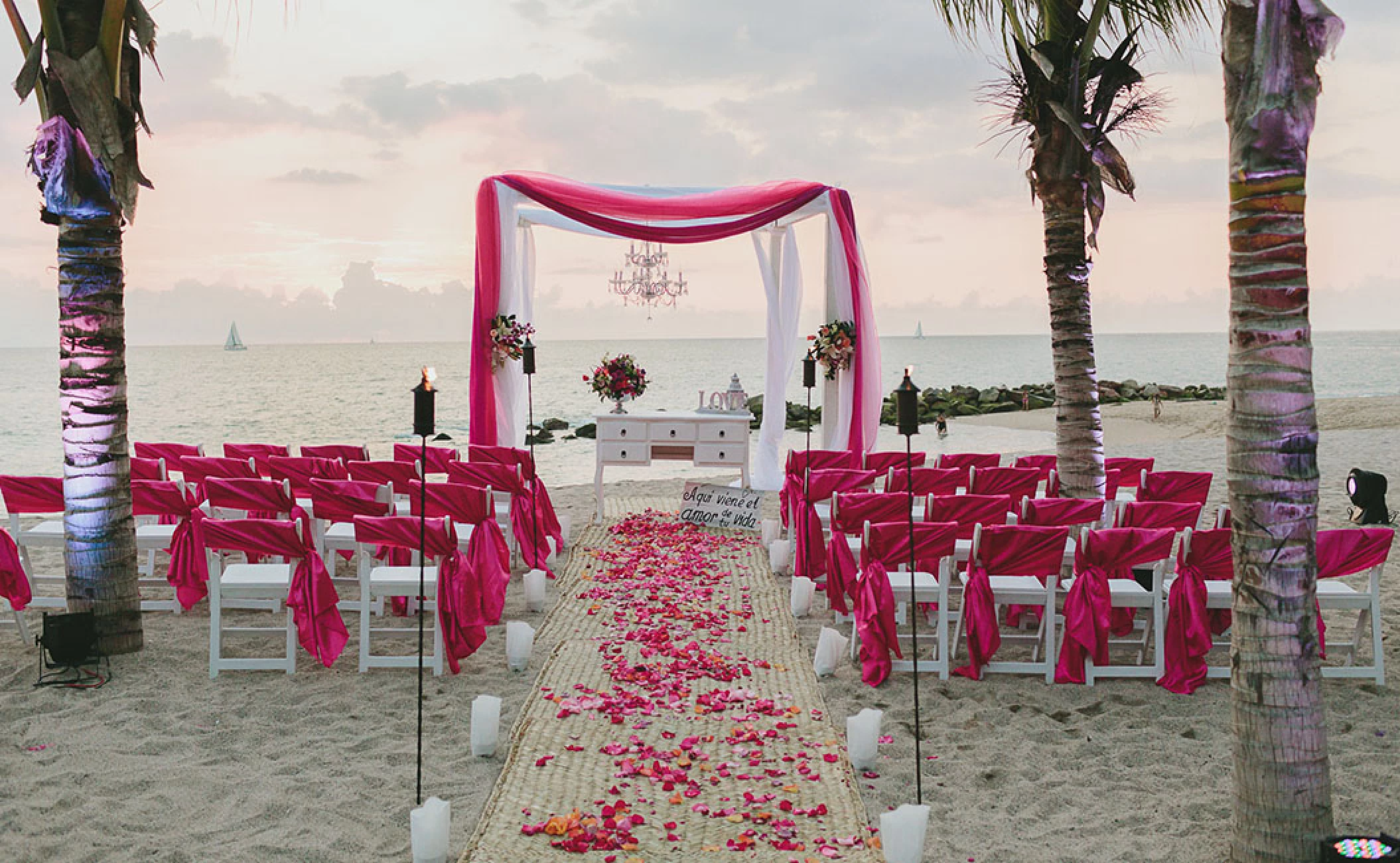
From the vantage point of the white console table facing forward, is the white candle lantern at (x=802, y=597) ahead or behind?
ahead

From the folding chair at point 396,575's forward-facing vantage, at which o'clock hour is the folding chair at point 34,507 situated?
the folding chair at point 34,507 is roughly at 10 o'clock from the folding chair at point 396,575.

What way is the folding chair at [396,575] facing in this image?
away from the camera

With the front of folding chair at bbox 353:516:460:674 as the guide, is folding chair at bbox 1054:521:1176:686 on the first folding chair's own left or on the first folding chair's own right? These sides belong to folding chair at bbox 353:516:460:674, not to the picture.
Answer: on the first folding chair's own right

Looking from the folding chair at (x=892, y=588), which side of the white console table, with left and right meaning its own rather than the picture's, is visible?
front

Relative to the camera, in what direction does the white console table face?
facing the viewer

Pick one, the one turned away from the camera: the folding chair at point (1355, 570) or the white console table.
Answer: the folding chair

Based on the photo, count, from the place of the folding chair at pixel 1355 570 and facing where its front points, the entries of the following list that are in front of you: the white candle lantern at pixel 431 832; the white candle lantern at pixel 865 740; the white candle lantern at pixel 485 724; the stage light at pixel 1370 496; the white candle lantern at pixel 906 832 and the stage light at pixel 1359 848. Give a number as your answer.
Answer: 1

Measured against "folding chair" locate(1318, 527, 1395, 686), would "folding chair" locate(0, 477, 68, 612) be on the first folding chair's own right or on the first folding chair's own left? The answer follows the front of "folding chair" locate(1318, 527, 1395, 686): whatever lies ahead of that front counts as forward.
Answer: on the first folding chair's own left

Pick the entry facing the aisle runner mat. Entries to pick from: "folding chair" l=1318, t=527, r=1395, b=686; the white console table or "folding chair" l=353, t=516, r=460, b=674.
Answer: the white console table

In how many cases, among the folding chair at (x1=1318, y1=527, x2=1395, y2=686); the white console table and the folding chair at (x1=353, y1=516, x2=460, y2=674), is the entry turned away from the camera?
2

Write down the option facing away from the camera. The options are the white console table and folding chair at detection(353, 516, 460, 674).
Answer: the folding chair

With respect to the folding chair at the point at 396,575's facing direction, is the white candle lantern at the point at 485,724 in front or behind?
behind

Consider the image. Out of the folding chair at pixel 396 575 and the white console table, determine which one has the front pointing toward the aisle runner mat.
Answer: the white console table

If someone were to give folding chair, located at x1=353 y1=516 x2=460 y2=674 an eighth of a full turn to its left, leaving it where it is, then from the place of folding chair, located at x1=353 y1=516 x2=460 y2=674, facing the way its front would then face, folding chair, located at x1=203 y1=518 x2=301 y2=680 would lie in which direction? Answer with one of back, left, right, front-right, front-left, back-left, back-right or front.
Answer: front-left

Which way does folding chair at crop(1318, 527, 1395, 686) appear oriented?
away from the camera

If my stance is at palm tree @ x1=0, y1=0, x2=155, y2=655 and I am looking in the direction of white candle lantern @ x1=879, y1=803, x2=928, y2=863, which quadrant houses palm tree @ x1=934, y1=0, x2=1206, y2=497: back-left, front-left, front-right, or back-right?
front-left

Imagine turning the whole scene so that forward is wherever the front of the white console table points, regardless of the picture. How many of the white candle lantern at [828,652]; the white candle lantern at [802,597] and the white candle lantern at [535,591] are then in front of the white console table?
3

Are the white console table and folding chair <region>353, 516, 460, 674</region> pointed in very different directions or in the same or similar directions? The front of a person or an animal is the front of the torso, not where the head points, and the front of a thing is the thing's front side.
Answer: very different directions
